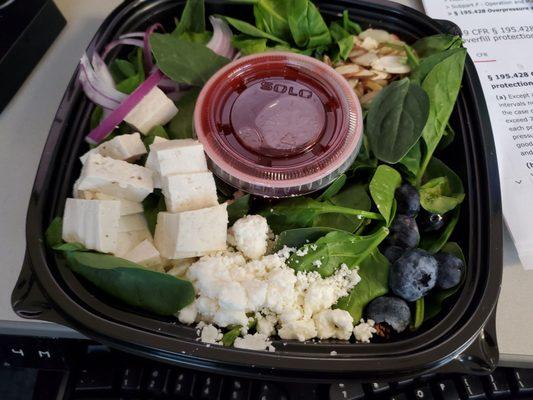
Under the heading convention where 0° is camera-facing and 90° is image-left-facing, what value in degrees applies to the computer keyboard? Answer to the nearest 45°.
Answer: approximately 0°
